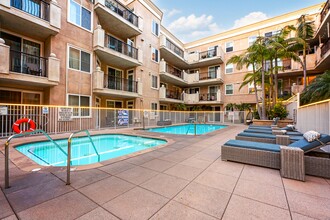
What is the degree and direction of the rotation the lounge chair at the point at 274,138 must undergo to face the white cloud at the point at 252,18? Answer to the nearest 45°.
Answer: approximately 90° to its right

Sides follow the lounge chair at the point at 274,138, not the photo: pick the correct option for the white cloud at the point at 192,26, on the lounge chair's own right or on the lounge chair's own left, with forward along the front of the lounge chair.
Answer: on the lounge chair's own right

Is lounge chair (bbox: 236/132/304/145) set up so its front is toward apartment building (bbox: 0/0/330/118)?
yes

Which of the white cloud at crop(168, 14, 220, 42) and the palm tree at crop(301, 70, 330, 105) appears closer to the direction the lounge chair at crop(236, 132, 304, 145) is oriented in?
the white cloud

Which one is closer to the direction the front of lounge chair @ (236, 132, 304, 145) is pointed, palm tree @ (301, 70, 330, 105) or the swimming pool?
the swimming pool

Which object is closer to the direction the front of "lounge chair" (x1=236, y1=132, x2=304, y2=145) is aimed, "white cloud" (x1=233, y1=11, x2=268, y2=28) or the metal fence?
the metal fence

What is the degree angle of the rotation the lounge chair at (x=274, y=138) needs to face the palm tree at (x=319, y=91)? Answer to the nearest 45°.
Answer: approximately 135° to its right

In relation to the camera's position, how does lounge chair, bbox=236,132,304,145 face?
facing to the left of the viewer

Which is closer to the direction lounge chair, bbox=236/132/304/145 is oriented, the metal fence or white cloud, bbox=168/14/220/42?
the metal fence

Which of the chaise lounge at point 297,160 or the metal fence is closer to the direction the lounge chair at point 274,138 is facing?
the metal fence

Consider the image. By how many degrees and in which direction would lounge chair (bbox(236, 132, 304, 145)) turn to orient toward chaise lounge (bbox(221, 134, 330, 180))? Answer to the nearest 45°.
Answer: approximately 90° to its left

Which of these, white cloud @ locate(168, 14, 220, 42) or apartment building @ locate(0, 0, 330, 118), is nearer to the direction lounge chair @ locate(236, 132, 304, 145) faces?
the apartment building

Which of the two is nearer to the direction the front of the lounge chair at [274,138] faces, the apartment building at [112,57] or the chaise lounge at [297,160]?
the apartment building
